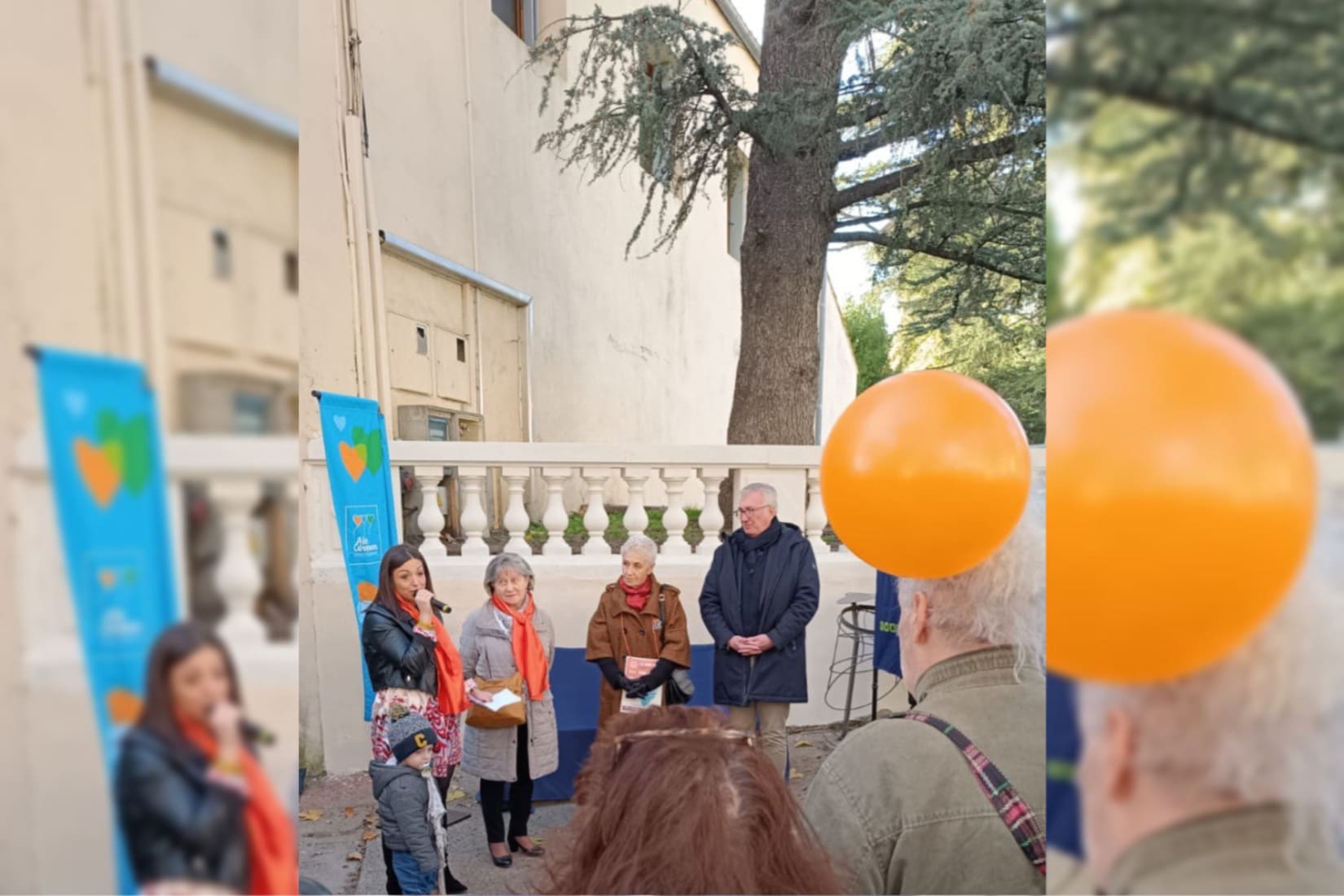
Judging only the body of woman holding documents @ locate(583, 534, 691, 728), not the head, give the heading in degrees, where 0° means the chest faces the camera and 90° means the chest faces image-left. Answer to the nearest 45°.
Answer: approximately 0°

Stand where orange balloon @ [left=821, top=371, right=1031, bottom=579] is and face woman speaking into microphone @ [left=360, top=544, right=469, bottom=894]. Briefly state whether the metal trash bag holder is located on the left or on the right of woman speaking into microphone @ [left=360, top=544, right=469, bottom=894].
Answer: right
